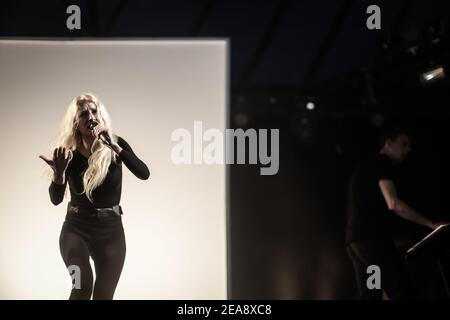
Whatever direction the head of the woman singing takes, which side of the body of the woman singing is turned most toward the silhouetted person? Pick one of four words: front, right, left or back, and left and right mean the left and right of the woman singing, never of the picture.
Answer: left

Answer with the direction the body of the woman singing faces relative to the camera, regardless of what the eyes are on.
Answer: toward the camera
